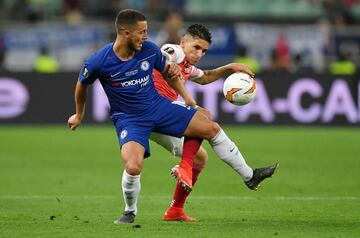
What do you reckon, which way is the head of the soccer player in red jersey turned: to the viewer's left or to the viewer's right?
to the viewer's right

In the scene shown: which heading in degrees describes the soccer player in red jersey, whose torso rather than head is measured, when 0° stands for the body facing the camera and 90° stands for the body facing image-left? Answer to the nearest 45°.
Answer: approximately 315°

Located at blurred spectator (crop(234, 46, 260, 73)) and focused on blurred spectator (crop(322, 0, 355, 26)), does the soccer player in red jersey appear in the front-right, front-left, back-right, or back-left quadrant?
back-right

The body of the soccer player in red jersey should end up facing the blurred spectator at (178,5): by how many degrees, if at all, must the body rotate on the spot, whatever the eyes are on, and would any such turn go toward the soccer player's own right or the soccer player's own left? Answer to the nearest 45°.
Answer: approximately 135° to the soccer player's own left

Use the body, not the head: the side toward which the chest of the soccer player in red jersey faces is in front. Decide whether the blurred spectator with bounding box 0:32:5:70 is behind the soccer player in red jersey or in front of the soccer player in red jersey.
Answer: behind

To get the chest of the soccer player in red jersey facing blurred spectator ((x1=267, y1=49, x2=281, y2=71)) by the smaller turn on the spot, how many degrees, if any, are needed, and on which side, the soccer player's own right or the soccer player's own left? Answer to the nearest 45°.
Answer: approximately 135° to the soccer player's own left

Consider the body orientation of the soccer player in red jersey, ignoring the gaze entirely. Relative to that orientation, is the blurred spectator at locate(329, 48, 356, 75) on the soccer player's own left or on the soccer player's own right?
on the soccer player's own left

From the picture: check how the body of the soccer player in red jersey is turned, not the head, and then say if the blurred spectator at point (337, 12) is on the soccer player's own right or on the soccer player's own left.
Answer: on the soccer player's own left

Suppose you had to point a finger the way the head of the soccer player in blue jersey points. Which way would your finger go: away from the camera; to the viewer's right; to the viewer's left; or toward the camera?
to the viewer's right
